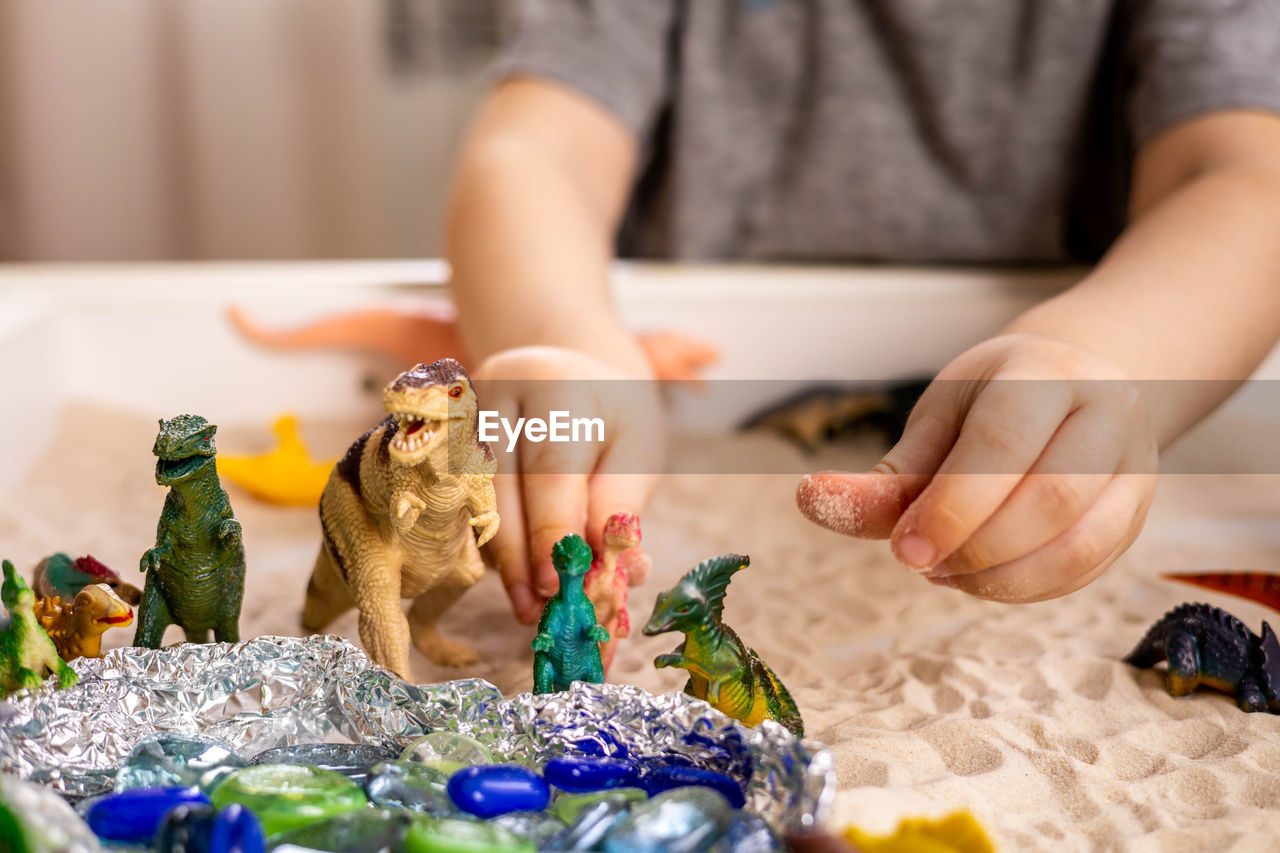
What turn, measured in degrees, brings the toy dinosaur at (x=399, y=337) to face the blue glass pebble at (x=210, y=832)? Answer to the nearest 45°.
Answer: approximately 90° to its right

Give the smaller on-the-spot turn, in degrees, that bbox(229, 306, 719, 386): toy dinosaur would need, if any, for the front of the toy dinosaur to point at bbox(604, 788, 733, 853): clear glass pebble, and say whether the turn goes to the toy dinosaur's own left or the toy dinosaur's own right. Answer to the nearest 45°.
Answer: approximately 90° to the toy dinosaur's own right

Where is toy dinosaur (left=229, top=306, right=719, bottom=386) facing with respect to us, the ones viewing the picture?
facing to the right of the viewer
